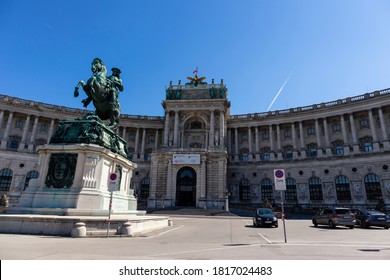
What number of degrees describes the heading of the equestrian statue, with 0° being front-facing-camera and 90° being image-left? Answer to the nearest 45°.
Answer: approximately 45°

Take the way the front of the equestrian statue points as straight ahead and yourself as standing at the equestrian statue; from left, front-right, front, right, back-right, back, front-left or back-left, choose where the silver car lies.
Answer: back-left

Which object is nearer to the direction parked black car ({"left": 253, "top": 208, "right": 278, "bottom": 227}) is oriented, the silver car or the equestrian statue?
the silver car

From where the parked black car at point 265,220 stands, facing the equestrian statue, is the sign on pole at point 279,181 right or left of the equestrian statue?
left

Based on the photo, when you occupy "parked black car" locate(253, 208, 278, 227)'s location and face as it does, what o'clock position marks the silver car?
The silver car is roughly at 10 o'clock from the parked black car.

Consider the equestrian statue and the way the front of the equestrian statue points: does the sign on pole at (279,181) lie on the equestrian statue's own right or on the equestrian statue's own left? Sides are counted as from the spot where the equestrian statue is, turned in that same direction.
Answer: on the equestrian statue's own left

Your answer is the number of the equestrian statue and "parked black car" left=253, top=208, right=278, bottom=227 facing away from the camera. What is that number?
0

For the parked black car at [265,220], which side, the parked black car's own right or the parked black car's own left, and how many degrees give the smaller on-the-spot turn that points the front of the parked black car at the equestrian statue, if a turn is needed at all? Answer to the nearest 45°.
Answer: approximately 90° to the parked black car's own right
